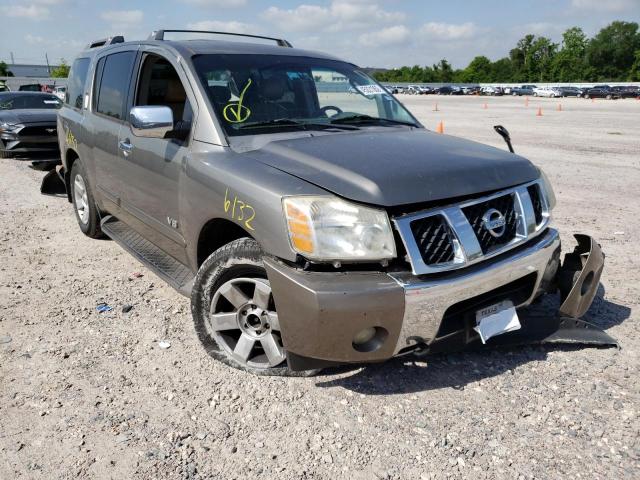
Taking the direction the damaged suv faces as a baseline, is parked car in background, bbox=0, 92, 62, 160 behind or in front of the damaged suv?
behind

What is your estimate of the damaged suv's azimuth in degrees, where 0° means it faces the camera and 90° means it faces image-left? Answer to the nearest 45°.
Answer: approximately 315°

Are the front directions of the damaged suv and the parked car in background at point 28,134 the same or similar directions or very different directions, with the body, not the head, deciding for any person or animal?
same or similar directions

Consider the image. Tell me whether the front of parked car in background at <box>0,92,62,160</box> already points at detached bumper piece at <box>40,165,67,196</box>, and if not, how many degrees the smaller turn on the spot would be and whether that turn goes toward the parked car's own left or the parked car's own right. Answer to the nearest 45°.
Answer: approximately 45° to the parked car's own right

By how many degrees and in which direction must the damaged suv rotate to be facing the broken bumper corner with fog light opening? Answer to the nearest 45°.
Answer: approximately 45° to its left

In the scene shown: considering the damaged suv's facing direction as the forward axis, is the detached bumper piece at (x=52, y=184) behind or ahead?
behind

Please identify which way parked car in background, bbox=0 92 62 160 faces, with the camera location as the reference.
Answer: facing the viewer and to the right of the viewer

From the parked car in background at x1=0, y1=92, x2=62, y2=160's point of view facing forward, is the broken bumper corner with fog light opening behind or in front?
in front

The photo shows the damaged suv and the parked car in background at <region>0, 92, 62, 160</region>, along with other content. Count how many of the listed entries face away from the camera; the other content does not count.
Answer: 0
